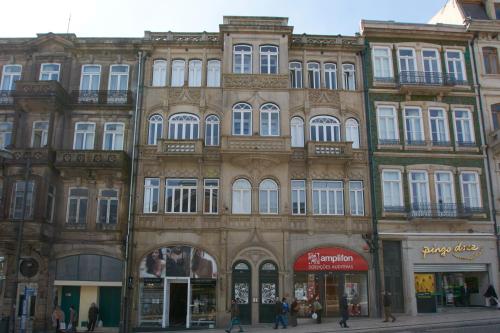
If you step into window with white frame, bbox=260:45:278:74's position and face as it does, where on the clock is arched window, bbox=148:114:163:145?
The arched window is roughly at 3 o'clock from the window with white frame.

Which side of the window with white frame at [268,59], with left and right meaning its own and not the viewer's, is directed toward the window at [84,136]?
right

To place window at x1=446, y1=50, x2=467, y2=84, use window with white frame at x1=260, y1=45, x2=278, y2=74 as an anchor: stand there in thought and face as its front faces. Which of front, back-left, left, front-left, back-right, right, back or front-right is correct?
left

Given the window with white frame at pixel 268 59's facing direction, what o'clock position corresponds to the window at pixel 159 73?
The window is roughly at 3 o'clock from the window with white frame.

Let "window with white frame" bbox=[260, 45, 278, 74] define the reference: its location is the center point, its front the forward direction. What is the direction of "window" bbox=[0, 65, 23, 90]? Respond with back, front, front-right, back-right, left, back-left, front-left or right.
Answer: right

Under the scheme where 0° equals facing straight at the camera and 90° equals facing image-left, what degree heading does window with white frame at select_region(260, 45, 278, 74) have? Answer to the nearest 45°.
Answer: approximately 0°

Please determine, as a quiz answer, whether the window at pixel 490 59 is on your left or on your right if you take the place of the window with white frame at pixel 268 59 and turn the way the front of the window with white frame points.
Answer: on your left

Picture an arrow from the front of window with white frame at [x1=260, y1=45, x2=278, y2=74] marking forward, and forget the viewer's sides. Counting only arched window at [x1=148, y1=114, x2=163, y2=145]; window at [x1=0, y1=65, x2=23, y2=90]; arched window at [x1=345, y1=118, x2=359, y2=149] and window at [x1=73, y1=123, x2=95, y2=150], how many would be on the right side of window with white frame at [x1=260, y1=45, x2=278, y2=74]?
3
